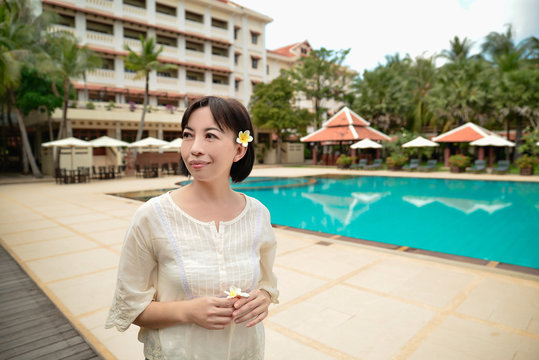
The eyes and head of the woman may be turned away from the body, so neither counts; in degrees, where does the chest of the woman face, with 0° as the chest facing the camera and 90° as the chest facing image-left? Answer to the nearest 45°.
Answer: approximately 315°

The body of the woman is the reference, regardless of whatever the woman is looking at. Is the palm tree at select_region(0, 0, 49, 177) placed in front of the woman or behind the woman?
behind

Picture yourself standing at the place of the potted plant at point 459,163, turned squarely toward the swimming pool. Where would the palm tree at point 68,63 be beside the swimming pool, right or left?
right

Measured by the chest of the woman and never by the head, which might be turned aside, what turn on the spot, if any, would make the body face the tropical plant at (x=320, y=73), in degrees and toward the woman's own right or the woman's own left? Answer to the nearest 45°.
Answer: approximately 135° to the woman's own left

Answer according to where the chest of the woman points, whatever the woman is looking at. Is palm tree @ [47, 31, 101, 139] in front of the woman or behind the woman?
behind

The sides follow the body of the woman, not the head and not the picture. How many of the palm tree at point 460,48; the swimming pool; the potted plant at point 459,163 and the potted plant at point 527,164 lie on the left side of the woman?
4

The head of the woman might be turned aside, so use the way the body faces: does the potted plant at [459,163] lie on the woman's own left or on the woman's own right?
on the woman's own left
